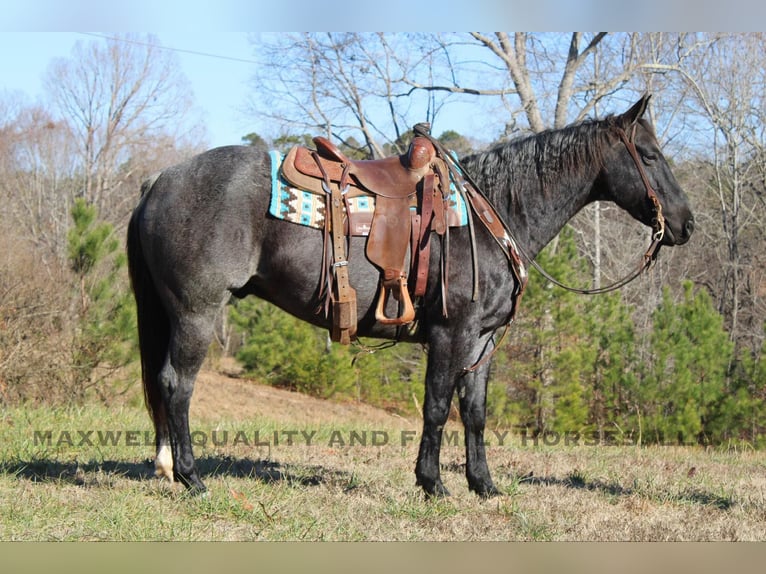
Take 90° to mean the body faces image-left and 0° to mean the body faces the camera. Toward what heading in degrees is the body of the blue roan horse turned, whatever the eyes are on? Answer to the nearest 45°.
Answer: approximately 270°

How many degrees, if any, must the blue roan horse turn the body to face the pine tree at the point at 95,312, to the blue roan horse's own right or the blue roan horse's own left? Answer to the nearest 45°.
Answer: approximately 135° to the blue roan horse's own left

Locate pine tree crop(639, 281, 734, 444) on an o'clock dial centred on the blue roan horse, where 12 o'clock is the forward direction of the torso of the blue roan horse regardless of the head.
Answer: The pine tree is roughly at 10 o'clock from the blue roan horse.
